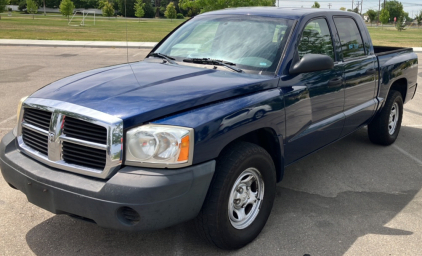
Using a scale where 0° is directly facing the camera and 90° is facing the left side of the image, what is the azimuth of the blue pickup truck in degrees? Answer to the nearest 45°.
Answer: approximately 45°
